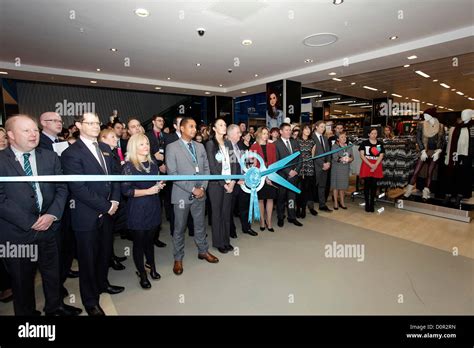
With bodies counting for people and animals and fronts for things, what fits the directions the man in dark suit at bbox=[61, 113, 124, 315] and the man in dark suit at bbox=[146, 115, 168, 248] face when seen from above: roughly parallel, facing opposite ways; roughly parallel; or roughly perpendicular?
roughly parallel

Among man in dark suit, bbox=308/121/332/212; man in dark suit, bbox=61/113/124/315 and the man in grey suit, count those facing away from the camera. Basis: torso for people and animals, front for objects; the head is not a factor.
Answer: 0

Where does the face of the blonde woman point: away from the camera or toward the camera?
toward the camera

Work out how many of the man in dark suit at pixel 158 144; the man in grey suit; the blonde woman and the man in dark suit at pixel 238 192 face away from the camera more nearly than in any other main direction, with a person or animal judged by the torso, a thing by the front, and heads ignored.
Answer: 0

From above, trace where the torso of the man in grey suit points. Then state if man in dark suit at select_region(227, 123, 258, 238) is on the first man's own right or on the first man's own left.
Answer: on the first man's own left

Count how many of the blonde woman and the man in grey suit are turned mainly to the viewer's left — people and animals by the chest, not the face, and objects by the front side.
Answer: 0

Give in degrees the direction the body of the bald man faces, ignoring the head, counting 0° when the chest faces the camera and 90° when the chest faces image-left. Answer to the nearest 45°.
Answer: approximately 315°

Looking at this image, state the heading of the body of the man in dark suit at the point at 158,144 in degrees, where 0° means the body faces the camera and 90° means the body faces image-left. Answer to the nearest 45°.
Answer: approximately 315°

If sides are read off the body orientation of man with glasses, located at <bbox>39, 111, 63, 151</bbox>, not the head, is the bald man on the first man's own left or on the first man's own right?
on the first man's own right

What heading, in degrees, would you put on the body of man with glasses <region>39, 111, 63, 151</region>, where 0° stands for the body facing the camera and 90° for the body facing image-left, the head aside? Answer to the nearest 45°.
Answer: approximately 315°

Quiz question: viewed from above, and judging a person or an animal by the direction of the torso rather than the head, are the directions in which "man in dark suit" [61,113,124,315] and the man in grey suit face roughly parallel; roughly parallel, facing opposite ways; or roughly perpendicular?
roughly parallel
